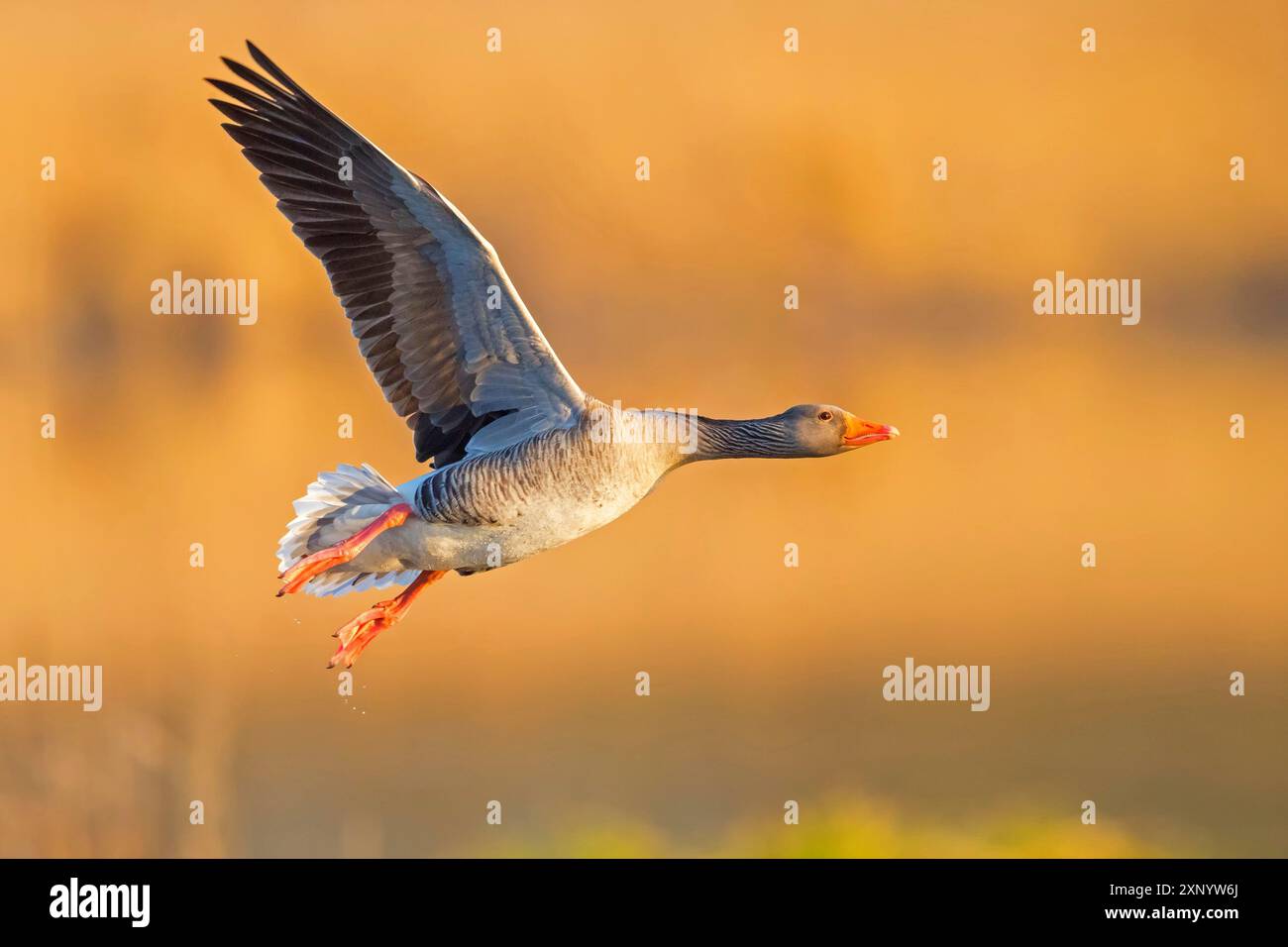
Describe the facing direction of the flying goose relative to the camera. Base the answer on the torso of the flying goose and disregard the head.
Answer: to the viewer's right
